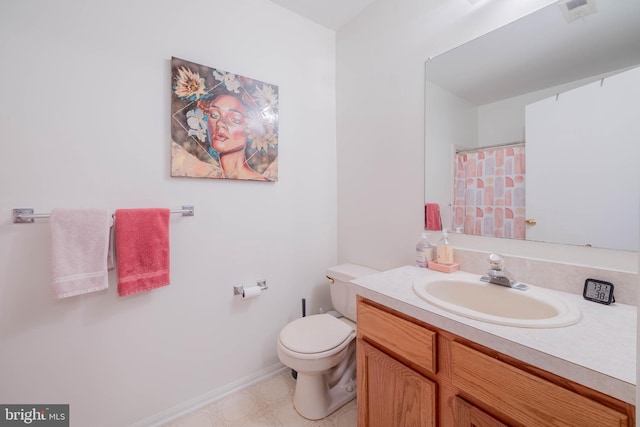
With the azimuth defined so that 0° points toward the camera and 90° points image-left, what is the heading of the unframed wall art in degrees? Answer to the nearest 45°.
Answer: approximately 315°

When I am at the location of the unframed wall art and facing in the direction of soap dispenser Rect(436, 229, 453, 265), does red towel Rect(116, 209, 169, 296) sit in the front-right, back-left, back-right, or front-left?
back-right

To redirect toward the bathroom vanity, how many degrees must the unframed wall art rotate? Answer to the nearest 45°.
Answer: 0° — it already faces it

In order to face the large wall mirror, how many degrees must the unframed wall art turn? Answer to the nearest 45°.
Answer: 0° — it already faces it

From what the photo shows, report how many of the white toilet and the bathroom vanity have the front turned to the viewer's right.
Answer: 0

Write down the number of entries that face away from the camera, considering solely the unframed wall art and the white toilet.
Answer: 0

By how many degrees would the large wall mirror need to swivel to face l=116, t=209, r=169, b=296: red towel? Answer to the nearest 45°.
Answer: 0° — it already faces it

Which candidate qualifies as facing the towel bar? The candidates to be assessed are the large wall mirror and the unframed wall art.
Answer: the large wall mirror

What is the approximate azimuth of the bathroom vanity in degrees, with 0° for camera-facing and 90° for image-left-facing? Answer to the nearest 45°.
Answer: approximately 45°

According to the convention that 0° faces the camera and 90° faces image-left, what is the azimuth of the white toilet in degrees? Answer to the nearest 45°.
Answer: approximately 45°

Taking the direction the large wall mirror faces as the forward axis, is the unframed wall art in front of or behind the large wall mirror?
in front

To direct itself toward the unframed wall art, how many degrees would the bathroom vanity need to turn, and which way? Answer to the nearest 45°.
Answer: approximately 45° to its right
